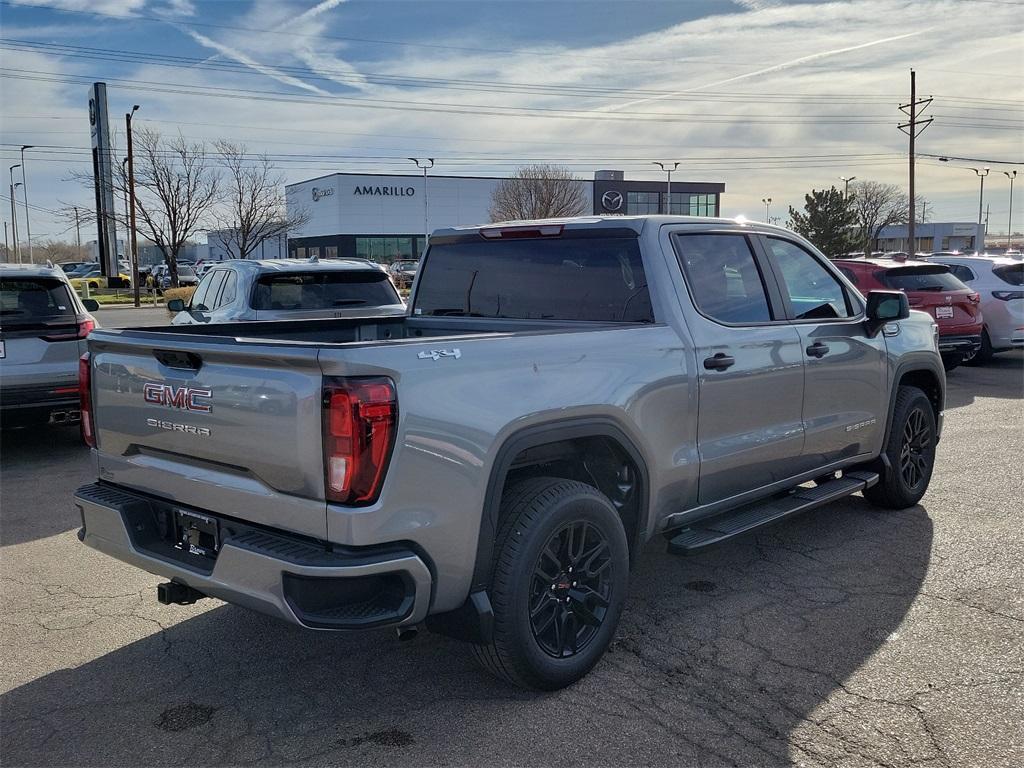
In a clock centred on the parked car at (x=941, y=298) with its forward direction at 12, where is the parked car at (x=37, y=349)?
the parked car at (x=37, y=349) is roughly at 9 o'clock from the parked car at (x=941, y=298).

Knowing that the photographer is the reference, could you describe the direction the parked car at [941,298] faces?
facing away from the viewer and to the left of the viewer

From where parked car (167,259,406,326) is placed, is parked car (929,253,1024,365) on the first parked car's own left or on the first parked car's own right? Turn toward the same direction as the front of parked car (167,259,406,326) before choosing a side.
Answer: on the first parked car's own right

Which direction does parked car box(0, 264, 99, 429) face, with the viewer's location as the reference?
facing away from the viewer

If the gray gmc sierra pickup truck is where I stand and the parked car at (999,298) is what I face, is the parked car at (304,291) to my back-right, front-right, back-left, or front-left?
front-left

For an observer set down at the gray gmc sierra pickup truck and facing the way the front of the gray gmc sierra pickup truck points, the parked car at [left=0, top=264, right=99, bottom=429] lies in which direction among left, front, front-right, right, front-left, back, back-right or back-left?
left

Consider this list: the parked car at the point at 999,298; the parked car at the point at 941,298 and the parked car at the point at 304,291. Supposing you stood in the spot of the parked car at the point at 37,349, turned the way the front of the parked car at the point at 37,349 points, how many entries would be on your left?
0

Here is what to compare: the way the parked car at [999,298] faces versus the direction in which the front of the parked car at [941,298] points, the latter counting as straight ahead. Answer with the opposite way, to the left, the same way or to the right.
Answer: the same way

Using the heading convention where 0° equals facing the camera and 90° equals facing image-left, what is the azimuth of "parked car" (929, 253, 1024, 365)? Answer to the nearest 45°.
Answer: approximately 135°

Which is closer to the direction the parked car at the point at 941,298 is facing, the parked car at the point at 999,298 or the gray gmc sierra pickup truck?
the parked car

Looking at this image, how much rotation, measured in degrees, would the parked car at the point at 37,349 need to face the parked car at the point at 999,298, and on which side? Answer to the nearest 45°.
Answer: approximately 90° to its right

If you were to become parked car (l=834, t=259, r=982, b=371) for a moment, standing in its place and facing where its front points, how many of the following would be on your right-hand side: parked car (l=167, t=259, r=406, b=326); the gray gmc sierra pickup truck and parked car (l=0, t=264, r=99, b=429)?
0

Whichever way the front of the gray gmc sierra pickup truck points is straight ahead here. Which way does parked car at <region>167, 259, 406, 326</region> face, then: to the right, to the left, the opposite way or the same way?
to the left

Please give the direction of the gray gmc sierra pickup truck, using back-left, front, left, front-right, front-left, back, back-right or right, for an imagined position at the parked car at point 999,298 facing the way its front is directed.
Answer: back-left

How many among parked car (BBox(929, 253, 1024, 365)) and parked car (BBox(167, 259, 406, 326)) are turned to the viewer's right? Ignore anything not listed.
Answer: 0

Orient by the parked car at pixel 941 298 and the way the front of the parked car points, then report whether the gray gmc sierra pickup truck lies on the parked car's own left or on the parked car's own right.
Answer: on the parked car's own left

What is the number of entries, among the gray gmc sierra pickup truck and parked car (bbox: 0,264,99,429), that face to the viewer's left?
0
